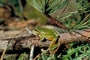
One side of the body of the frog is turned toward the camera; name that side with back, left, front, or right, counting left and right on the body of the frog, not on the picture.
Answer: left
